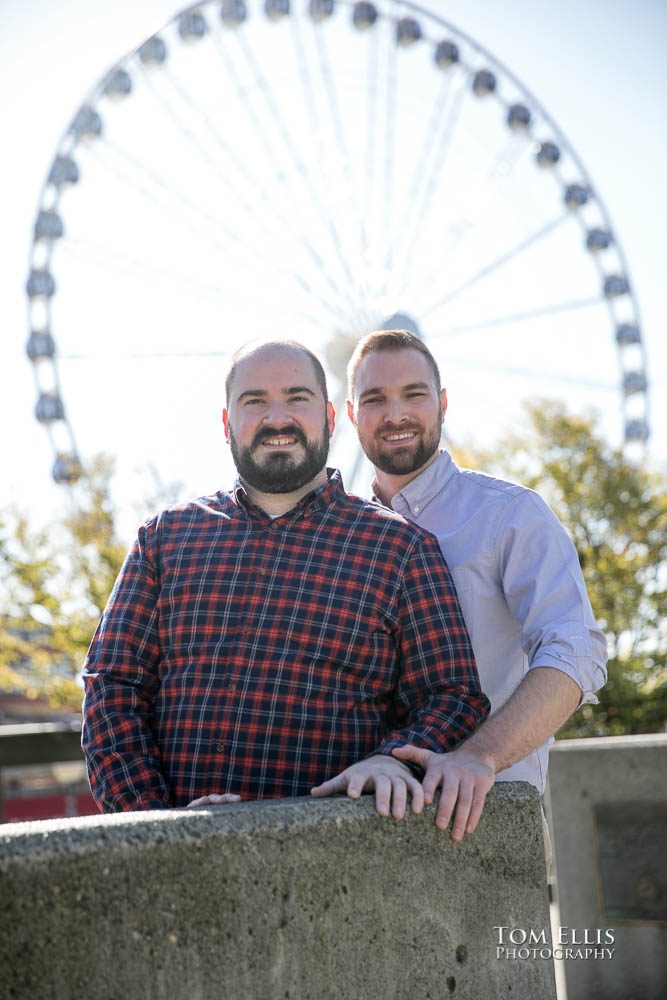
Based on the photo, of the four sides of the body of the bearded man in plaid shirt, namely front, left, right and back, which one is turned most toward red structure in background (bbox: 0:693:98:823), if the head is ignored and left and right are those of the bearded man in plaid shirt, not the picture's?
back

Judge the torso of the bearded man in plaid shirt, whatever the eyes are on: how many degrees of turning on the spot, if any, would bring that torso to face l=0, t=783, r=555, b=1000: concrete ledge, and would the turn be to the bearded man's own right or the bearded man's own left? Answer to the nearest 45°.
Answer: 0° — they already face it

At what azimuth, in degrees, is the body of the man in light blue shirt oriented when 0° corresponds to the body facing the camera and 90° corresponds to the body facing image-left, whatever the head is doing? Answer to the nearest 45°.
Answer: approximately 45°

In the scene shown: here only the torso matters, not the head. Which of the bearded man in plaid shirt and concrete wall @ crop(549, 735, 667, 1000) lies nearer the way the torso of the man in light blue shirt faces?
the bearded man in plaid shirt

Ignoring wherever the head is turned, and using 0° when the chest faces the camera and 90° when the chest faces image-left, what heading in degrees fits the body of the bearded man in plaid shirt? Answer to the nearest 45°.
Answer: approximately 0°

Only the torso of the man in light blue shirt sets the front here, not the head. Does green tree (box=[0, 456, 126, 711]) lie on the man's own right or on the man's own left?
on the man's own right

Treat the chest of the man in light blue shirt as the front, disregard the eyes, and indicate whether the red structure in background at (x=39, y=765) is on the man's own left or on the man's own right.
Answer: on the man's own right

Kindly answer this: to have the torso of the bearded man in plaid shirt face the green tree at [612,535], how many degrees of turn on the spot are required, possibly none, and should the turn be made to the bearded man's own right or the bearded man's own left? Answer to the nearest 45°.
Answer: approximately 180°

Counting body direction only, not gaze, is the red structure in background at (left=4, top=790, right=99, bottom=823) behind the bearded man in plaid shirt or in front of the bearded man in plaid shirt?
behind
